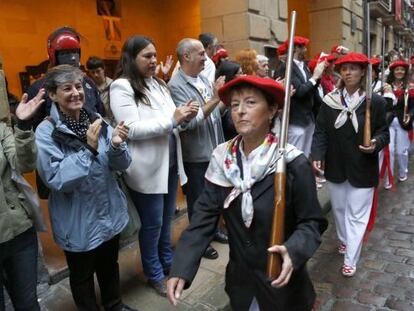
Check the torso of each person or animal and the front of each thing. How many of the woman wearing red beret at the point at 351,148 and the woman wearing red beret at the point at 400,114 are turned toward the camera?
2

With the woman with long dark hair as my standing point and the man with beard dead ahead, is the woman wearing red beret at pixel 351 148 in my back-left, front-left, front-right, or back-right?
front-right

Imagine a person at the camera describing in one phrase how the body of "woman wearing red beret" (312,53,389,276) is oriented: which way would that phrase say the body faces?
toward the camera

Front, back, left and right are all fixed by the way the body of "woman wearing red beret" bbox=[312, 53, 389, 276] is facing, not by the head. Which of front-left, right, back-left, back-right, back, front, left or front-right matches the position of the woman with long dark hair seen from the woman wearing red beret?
front-right

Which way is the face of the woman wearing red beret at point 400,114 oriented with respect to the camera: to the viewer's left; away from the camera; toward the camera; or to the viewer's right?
toward the camera

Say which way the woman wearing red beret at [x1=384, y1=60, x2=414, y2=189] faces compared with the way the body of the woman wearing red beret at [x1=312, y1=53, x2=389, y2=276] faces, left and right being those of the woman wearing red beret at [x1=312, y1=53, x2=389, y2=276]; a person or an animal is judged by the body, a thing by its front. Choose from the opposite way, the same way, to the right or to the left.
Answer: the same way

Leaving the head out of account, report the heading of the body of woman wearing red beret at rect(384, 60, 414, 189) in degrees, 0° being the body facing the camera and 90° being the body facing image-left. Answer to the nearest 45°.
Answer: approximately 0°

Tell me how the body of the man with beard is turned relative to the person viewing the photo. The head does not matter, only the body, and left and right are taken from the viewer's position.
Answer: facing the viewer and to the right of the viewer

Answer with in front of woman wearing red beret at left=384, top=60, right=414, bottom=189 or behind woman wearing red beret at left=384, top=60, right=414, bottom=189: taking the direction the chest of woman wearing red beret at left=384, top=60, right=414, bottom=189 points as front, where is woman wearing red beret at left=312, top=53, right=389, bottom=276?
in front

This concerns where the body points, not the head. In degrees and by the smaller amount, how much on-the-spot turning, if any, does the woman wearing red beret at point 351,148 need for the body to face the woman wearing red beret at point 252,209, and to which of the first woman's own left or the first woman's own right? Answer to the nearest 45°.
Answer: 0° — they already face them

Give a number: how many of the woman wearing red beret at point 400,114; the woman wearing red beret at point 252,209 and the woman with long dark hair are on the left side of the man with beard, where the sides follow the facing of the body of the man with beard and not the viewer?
1

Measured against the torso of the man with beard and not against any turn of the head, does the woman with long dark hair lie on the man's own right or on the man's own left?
on the man's own right

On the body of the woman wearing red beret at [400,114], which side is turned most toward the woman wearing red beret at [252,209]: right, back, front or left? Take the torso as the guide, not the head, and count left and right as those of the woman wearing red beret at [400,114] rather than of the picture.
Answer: front

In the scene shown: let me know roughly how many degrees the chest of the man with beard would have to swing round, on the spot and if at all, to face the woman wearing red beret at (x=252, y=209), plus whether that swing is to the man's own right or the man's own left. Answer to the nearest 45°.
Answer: approximately 45° to the man's own right
